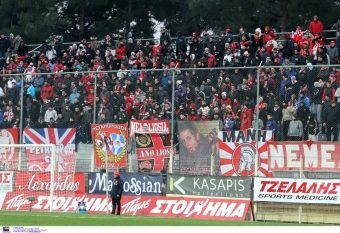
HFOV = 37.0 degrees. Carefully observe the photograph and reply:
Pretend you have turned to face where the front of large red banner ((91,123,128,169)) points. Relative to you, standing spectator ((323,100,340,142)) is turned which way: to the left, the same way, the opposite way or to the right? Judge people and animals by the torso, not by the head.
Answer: the same way

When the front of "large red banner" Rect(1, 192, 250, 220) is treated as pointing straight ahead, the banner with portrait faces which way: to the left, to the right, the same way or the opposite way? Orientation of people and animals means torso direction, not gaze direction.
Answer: the same way

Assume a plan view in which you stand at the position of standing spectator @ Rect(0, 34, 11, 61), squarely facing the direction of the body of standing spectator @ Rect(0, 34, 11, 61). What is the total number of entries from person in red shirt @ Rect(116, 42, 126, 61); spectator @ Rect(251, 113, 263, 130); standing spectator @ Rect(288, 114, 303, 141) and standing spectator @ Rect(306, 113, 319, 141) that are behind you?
0

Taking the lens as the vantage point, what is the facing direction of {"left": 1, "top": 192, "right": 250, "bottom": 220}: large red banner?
facing the viewer

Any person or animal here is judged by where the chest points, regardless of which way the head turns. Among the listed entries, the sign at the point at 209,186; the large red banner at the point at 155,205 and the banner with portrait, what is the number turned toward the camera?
3

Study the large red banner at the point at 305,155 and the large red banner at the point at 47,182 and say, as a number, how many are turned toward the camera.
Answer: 2

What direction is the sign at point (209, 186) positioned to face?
toward the camera

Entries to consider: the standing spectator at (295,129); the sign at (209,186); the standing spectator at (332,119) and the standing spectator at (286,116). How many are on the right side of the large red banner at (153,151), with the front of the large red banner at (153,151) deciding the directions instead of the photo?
0

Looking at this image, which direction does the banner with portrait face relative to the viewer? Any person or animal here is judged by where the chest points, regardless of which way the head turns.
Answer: toward the camera

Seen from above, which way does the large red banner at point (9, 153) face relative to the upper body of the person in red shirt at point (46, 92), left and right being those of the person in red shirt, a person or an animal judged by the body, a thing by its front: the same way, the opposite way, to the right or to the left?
the same way

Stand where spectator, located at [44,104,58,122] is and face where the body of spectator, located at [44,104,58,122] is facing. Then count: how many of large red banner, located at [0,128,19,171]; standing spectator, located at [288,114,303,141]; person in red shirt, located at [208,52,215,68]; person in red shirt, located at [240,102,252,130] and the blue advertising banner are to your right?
1

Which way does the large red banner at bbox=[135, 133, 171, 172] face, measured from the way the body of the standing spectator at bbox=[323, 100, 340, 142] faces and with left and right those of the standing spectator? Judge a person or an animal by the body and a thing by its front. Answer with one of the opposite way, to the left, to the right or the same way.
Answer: the same way

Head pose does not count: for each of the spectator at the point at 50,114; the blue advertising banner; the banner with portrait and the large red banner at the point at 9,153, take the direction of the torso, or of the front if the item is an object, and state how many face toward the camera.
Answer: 4

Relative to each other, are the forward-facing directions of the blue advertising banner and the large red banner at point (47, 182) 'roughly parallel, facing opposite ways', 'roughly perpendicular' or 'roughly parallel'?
roughly parallel
